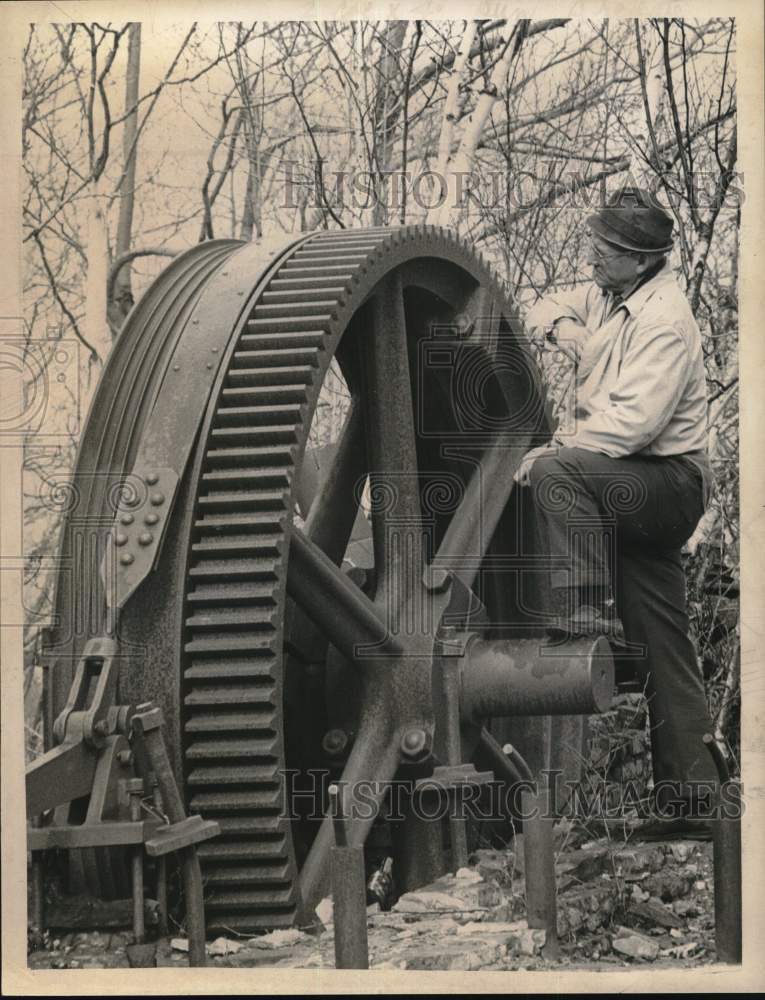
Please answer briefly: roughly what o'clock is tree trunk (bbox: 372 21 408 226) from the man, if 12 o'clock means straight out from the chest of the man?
The tree trunk is roughly at 2 o'clock from the man.

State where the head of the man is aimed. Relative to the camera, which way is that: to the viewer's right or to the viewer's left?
to the viewer's left

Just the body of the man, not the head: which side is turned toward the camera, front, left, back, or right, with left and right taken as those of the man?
left
